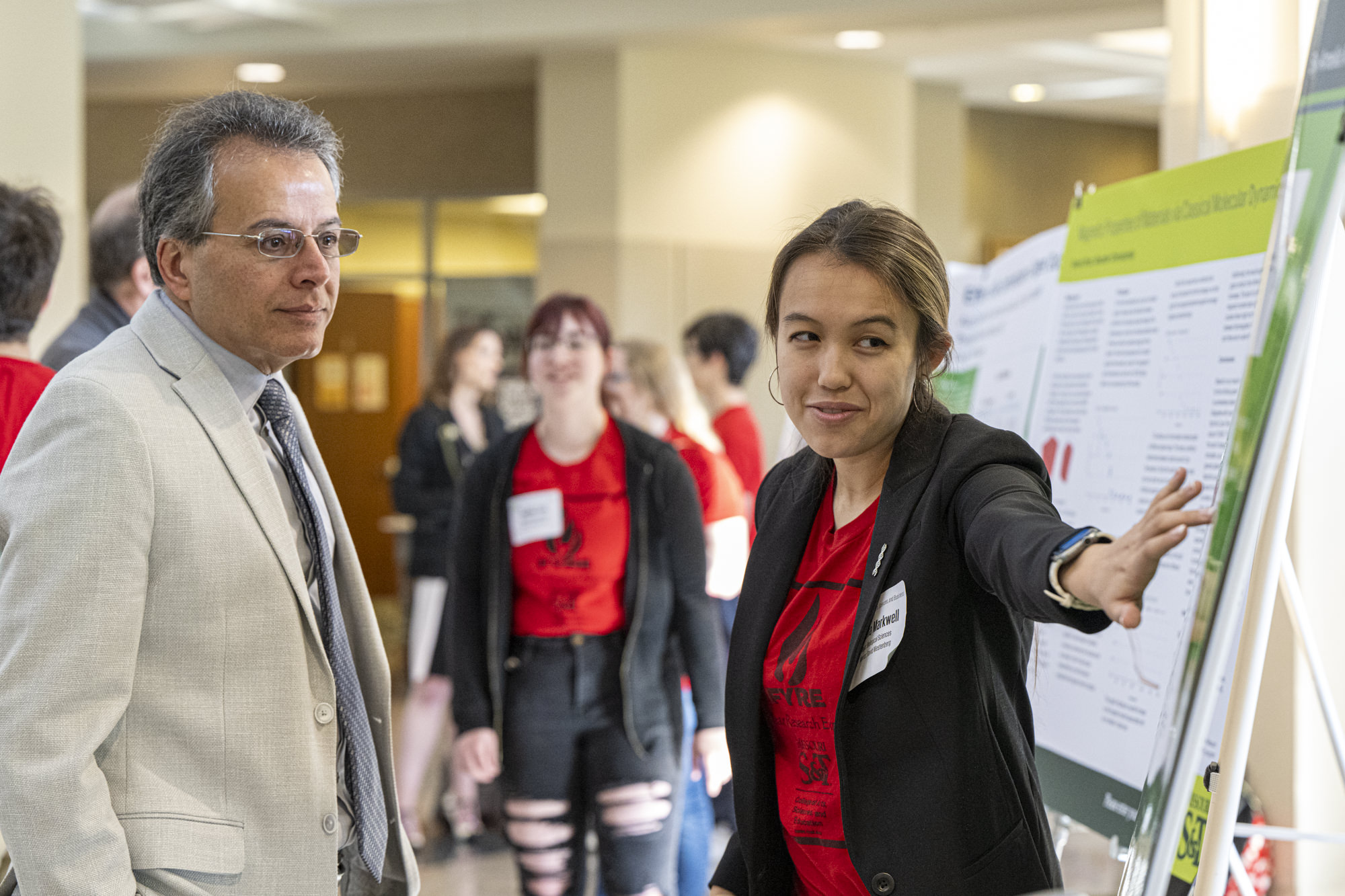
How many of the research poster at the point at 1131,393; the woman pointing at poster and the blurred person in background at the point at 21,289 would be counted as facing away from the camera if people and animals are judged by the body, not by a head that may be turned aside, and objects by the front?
1

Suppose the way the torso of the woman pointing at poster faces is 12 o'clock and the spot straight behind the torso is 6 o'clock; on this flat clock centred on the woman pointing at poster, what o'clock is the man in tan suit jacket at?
The man in tan suit jacket is roughly at 1 o'clock from the woman pointing at poster.

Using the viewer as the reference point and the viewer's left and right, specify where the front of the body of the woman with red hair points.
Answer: facing the viewer

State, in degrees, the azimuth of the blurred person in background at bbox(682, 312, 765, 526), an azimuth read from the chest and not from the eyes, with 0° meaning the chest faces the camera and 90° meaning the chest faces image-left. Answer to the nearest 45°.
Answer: approximately 90°

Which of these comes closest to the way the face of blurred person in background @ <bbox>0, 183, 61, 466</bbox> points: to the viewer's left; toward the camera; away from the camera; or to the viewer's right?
away from the camera

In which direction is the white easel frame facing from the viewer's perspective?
to the viewer's left

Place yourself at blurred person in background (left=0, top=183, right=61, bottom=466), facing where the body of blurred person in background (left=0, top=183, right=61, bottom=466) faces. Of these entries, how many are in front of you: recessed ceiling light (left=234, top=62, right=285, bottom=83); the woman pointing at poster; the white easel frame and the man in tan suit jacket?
1

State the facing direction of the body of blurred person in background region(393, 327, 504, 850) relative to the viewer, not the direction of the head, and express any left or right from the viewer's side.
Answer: facing the viewer and to the right of the viewer

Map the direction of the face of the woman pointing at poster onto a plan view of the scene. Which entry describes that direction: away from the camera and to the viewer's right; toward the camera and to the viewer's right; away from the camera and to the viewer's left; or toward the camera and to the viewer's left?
toward the camera and to the viewer's left

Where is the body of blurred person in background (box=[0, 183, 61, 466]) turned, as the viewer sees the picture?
away from the camera

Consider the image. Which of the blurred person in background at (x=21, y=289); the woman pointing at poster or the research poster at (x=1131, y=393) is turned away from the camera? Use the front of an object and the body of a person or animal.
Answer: the blurred person in background

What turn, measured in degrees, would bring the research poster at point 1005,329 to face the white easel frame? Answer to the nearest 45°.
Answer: approximately 45° to its left
